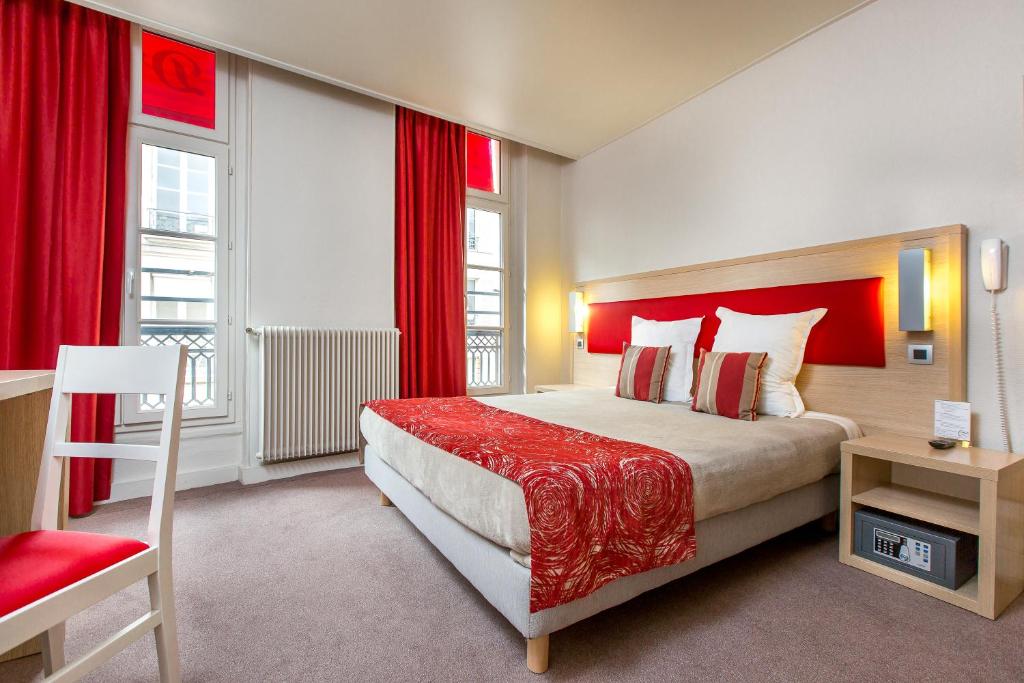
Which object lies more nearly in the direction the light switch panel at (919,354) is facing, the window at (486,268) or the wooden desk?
the wooden desk

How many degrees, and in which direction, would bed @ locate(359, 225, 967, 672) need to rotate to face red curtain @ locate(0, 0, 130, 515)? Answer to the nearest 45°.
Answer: approximately 45° to its right

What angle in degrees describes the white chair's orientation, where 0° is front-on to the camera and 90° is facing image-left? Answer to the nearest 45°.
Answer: approximately 45°

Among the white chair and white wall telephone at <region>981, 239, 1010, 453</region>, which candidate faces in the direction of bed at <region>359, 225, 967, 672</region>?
the white wall telephone

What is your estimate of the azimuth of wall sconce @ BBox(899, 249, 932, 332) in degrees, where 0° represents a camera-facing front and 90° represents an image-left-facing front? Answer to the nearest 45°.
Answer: approximately 45°

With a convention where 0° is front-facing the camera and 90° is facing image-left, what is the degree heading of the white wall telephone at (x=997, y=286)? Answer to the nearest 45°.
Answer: approximately 45°
